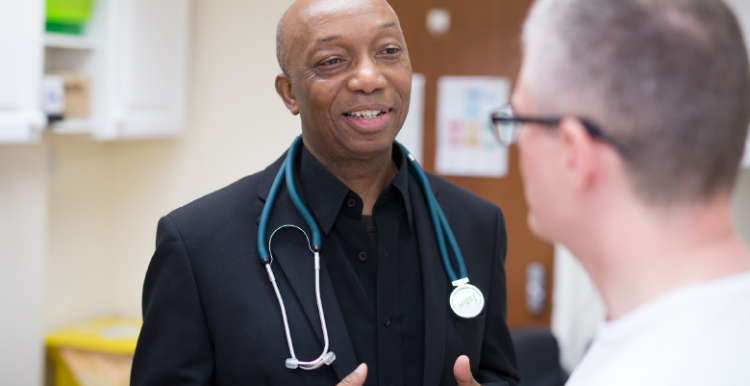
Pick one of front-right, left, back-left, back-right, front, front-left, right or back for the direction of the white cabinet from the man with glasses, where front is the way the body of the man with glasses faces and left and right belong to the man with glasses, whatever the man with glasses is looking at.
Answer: front

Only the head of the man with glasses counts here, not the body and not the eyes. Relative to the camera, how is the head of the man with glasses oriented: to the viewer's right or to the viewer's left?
to the viewer's left

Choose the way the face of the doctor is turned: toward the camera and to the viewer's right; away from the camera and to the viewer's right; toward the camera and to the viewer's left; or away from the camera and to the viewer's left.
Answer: toward the camera and to the viewer's right

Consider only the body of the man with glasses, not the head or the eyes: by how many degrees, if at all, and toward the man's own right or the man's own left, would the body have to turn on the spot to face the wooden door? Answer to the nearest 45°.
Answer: approximately 45° to the man's own right

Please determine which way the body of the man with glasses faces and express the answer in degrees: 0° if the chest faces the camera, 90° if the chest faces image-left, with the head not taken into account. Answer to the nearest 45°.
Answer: approximately 135°

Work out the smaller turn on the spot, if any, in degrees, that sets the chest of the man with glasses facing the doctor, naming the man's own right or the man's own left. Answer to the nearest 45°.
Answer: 0° — they already face them

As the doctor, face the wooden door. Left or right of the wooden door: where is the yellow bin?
left

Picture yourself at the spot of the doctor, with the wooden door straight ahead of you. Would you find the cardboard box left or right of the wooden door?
left

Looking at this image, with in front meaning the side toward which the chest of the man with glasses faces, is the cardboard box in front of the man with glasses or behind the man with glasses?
in front

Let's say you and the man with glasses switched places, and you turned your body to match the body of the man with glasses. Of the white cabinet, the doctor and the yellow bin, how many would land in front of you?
3

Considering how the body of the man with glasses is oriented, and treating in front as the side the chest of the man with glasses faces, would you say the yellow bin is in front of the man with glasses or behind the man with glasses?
in front
